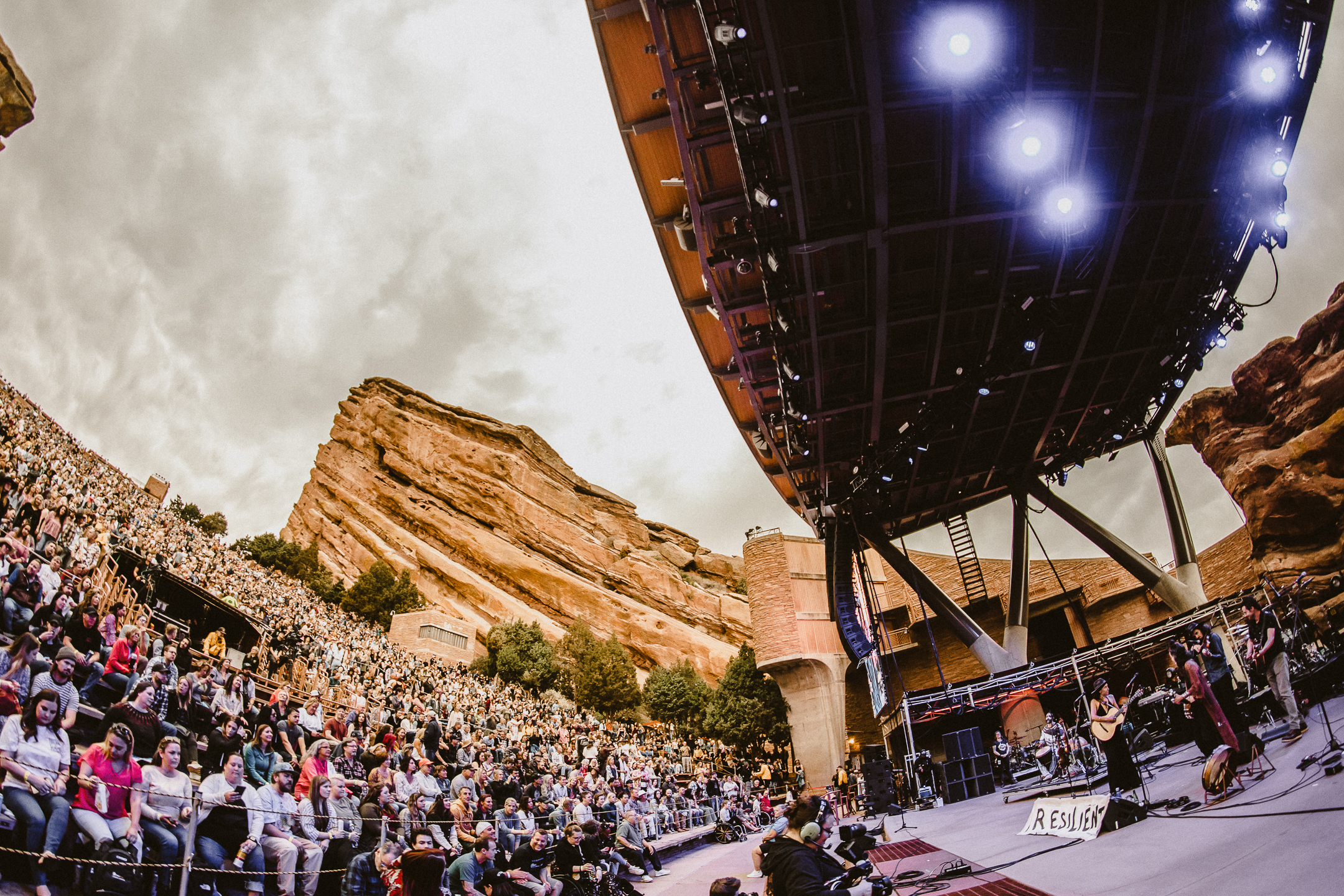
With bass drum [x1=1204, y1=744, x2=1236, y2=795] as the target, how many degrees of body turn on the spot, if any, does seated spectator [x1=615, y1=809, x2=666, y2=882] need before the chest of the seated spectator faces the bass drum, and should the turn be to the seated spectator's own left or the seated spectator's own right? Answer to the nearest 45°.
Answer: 0° — they already face it

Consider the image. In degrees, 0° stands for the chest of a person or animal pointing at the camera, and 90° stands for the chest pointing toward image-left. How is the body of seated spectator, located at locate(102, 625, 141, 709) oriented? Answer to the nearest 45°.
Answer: approximately 315°

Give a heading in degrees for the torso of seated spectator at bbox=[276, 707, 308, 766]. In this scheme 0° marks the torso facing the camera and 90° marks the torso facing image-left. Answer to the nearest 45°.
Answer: approximately 315°

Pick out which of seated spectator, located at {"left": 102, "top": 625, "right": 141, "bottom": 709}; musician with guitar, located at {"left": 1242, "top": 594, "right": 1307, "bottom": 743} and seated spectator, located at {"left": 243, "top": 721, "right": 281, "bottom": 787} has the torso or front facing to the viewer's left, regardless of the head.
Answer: the musician with guitar

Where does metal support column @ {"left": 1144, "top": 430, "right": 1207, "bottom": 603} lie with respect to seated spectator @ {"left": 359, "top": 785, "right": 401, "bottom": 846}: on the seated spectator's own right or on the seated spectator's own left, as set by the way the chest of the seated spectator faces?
on the seated spectator's own left

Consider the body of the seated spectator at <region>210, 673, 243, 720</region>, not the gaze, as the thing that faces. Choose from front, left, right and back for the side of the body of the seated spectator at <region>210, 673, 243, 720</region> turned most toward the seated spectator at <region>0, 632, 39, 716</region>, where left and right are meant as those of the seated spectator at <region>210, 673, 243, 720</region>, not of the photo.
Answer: right

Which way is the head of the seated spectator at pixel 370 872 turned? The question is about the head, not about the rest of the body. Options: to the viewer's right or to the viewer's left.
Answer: to the viewer's right

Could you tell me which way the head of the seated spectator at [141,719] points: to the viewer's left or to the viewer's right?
to the viewer's right
